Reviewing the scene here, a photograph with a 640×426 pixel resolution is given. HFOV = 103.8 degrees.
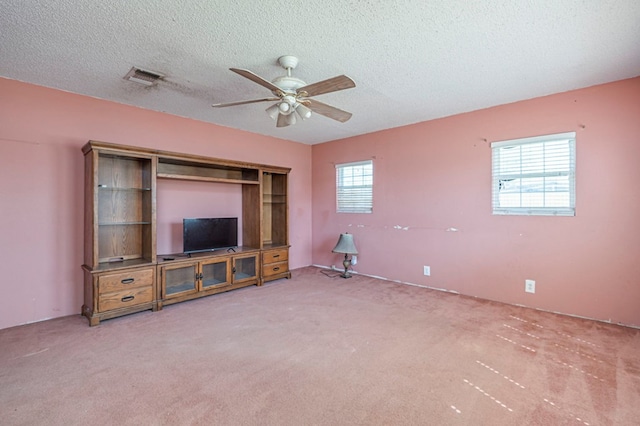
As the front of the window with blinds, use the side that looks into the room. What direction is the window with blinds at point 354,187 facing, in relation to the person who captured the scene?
facing the viewer and to the left of the viewer

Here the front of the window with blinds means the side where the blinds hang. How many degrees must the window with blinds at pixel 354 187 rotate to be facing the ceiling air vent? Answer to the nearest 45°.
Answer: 0° — it already faces it

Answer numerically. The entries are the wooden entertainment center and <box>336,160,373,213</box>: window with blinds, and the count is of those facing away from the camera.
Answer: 0

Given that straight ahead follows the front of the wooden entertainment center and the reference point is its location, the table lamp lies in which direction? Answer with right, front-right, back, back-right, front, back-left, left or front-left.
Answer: front-left

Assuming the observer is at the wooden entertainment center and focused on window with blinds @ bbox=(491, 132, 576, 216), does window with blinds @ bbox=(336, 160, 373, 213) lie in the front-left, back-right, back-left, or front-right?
front-left

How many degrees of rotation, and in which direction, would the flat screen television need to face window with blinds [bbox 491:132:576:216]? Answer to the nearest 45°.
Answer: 0° — it already faces it

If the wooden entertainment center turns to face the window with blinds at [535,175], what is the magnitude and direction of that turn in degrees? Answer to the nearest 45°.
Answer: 0° — it already faces it

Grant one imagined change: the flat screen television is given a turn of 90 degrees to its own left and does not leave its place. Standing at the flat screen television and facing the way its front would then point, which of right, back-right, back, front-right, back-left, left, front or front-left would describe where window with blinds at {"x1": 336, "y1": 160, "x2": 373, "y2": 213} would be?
front-right

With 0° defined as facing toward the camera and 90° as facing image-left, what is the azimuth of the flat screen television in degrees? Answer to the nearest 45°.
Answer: approximately 315°

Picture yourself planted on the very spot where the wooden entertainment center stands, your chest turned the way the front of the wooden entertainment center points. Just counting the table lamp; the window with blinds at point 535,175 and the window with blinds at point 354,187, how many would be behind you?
0

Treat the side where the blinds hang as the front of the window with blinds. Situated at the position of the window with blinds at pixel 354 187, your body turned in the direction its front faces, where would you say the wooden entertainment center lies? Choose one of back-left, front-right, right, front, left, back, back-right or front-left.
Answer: front

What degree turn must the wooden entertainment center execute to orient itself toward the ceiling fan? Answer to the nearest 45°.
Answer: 0° — it already faces it

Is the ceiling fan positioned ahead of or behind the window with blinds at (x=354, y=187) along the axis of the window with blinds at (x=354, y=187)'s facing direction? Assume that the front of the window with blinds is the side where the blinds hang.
ahead

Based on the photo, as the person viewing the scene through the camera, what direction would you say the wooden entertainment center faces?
facing the viewer and to the right of the viewer
